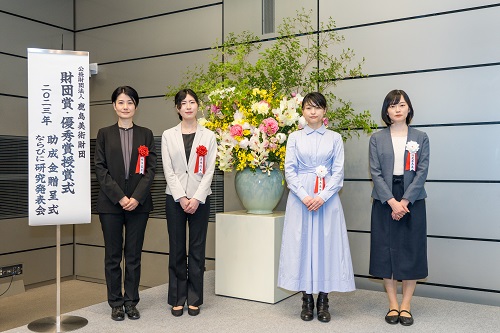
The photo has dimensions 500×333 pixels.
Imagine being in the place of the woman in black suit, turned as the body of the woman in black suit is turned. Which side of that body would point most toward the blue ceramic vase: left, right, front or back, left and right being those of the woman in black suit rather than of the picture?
left

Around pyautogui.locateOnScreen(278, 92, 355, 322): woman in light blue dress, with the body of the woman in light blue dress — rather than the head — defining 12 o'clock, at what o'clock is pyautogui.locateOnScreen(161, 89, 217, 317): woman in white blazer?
The woman in white blazer is roughly at 3 o'clock from the woman in light blue dress.

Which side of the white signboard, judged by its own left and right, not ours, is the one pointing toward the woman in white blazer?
left

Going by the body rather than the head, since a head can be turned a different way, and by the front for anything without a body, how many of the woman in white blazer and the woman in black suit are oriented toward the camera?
2

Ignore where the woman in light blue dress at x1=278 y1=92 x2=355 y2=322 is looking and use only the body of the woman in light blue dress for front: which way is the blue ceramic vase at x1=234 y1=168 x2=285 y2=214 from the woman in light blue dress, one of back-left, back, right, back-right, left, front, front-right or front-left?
back-right

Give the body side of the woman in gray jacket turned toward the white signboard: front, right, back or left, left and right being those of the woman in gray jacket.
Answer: right

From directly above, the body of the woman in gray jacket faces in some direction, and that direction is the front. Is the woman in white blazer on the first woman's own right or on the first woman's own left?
on the first woman's own right
